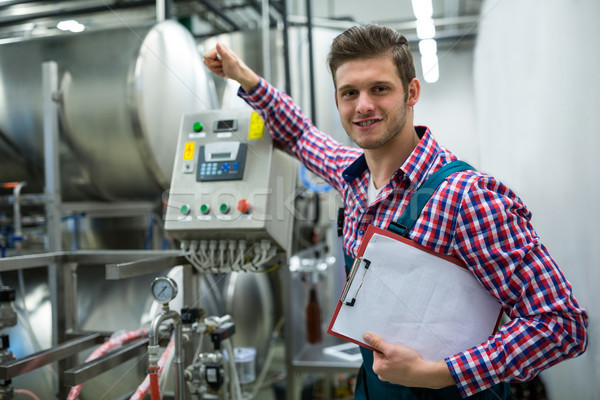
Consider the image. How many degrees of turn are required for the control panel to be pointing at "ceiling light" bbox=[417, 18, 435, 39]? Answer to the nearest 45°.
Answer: approximately 180°

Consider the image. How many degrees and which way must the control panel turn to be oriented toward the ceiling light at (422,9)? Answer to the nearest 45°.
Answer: approximately 180°

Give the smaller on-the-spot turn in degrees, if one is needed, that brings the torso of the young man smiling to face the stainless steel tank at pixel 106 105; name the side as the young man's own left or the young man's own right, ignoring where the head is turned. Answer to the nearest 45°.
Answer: approximately 90° to the young man's own right

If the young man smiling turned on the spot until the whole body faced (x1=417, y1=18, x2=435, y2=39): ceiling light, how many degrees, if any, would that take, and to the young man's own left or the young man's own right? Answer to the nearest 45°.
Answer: approximately 135° to the young man's own right

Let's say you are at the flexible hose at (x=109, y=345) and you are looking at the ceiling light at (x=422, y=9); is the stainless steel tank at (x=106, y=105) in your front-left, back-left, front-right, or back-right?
front-left

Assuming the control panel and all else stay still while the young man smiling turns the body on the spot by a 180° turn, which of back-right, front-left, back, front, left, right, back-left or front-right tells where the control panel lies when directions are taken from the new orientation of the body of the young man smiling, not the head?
left

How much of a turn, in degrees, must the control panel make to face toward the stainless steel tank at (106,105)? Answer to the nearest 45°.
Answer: approximately 90° to its right

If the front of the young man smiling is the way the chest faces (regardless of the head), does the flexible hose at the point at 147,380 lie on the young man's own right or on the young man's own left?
on the young man's own right

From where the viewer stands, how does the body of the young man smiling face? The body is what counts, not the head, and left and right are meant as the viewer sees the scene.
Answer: facing the viewer and to the left of the viewer

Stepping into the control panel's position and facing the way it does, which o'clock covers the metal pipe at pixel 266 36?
The metal pipe is roughly at 5 o'clock from the control panel.
